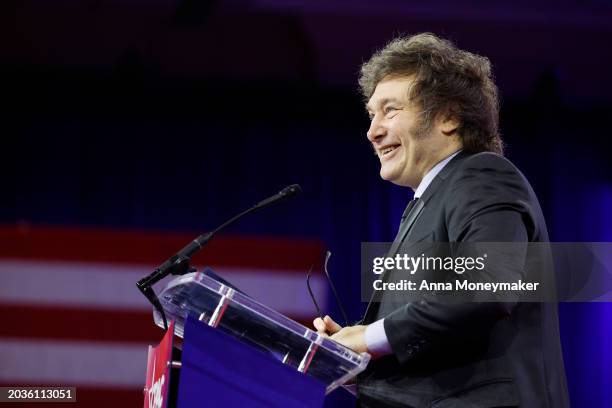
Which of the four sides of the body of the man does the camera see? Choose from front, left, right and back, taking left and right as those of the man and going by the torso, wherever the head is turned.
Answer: left

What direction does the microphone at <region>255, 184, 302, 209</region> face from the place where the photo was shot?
facing to the right of the viewer

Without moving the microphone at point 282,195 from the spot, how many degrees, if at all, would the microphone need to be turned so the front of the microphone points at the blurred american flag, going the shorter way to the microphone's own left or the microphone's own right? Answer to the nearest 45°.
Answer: approximately 90° to the microphone's own left

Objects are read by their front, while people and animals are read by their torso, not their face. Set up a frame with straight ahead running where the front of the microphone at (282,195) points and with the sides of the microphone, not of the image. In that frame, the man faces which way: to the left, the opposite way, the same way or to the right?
the opposite way

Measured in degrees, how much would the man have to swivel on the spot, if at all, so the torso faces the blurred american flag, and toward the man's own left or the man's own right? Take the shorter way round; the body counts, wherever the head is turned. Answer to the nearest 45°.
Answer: approximately 45° to the man's own right

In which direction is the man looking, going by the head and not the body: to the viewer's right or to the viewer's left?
to the viewer's left

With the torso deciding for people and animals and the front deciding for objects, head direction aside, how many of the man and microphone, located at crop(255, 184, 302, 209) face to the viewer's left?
1
